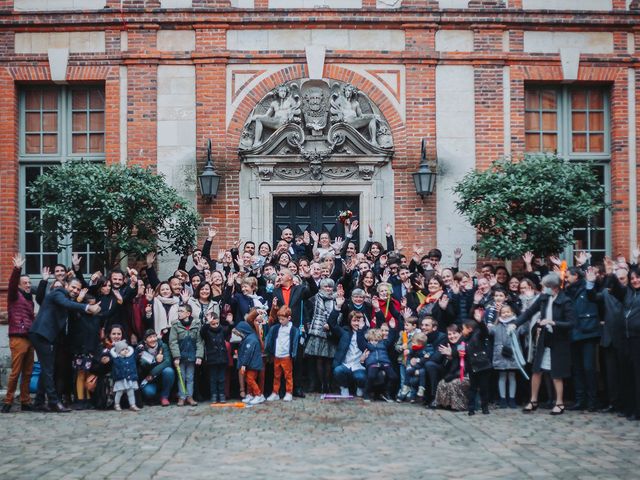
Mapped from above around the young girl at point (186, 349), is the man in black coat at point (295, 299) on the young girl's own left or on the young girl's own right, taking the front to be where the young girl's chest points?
on the young girl's own left

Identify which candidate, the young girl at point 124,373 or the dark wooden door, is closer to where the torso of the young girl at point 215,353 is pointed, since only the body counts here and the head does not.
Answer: the young girl

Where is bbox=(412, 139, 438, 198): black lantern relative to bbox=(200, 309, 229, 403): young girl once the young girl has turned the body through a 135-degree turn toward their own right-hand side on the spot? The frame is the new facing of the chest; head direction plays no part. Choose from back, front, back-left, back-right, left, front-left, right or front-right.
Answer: right

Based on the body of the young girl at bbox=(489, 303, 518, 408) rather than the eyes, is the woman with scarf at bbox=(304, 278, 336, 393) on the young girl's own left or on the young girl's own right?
on the young girl's own right

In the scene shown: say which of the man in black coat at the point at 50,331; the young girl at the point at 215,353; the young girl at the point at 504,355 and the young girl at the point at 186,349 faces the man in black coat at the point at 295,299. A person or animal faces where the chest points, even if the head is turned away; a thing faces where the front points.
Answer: the man in black coat at the point at 50,331

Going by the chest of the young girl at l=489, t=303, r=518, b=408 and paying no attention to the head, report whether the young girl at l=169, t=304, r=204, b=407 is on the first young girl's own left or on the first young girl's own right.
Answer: on the first young girl's own right

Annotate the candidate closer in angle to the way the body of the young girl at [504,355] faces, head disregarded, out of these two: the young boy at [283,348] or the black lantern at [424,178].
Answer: the young boy

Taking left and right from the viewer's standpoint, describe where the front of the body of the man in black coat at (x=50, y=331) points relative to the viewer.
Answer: facing to the right of the viewer
